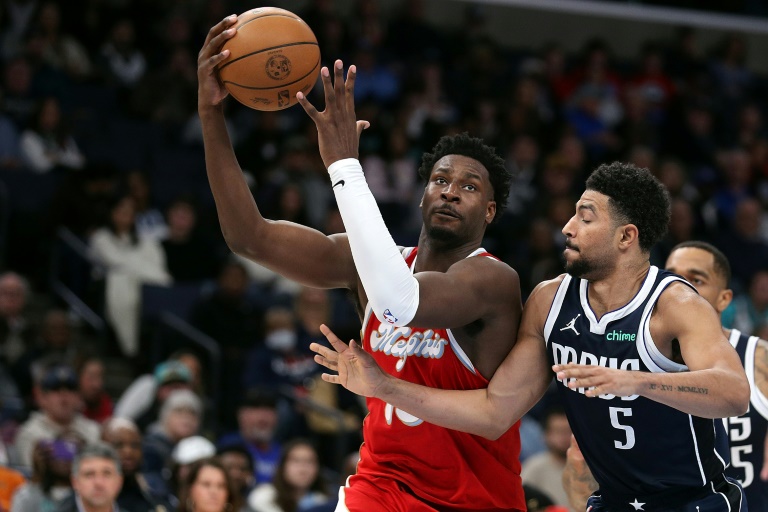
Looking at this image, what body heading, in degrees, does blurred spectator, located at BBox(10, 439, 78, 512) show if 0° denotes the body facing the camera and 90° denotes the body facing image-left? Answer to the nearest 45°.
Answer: approximately 315°

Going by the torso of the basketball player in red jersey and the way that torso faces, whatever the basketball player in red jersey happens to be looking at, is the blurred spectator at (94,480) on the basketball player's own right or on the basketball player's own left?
on the basketball player's own right

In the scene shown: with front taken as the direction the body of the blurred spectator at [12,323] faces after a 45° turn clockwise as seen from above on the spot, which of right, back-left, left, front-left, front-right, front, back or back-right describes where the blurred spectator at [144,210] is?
back

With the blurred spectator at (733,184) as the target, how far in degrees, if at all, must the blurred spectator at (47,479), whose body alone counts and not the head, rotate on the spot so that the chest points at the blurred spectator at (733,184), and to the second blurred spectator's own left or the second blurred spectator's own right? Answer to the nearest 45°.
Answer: approximately 90° to the second blurred spectator's own left

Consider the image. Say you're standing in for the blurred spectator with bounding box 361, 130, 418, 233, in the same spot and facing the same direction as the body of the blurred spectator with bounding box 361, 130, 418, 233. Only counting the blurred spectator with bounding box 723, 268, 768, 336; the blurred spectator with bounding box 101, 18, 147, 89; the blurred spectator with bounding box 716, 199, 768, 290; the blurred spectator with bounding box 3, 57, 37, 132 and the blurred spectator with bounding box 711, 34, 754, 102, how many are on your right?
2

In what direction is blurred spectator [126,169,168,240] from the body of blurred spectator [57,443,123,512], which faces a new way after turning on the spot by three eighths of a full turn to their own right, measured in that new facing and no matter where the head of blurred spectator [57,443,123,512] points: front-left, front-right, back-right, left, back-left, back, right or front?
front-right

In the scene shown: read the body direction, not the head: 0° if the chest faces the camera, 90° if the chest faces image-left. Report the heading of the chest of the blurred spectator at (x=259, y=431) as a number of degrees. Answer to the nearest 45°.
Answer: approximately 0°

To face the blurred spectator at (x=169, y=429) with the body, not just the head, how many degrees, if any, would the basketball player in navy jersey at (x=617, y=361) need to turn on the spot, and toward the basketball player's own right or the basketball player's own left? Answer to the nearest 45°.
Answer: approximately 90° to the basketball player's own right
